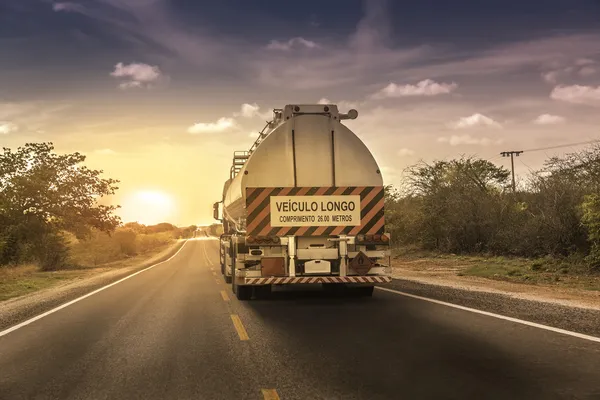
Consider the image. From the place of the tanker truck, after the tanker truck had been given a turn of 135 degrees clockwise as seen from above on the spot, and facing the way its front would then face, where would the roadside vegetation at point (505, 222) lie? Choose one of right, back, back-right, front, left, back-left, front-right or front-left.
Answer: left

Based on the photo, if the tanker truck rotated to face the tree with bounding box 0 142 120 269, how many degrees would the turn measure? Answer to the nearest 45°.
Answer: approximately 45° to its left

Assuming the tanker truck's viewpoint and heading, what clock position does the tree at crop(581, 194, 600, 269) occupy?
The tree is roughly at 2 o'clock from the tanker truck.

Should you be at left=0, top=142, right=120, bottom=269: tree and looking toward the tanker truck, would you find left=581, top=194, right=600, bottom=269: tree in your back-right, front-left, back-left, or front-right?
front-left

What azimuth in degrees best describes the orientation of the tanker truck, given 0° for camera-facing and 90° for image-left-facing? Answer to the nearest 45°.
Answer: approximately 180°
